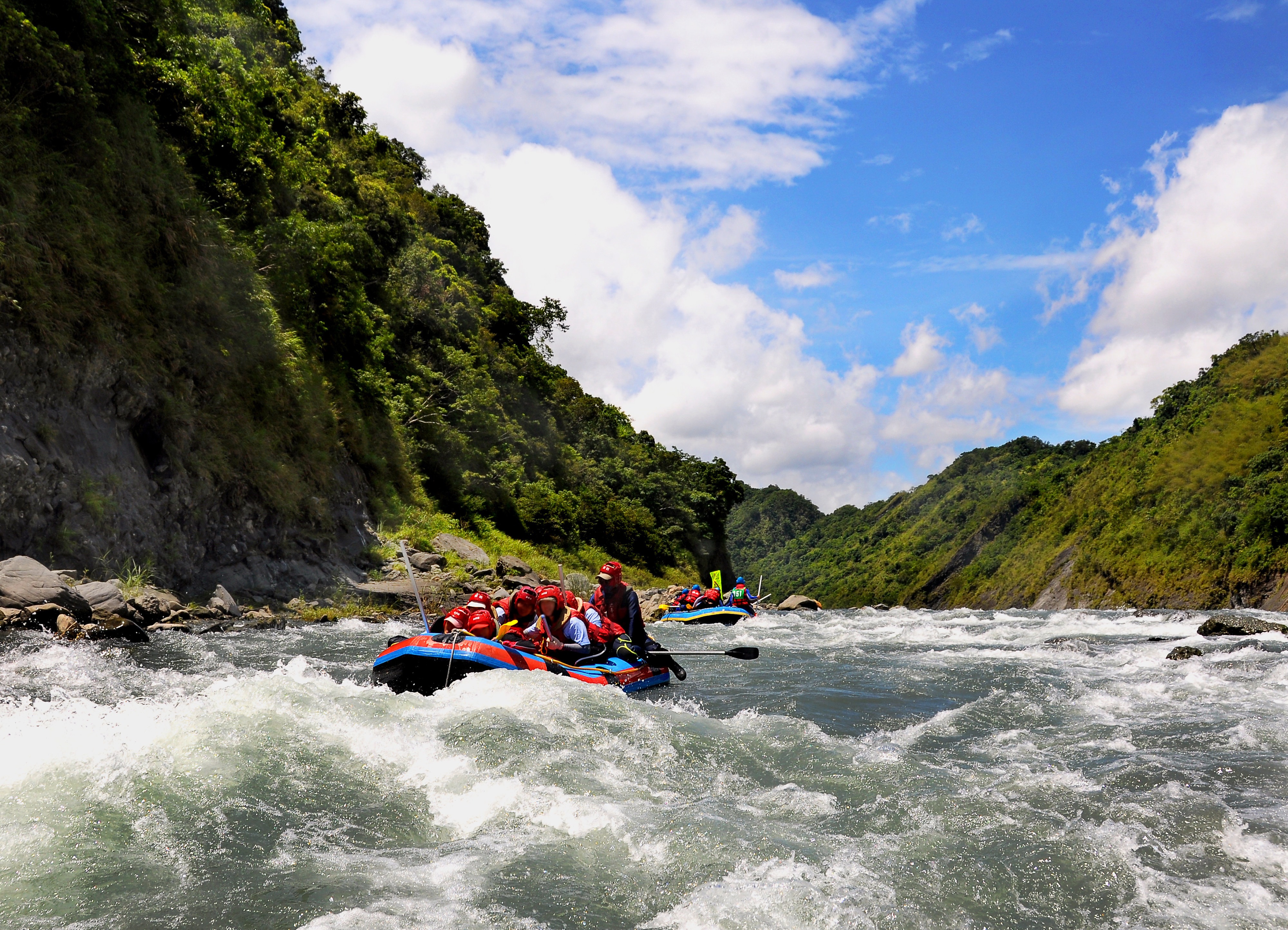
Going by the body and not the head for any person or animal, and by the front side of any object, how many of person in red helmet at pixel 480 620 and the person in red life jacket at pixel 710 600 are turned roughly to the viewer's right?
0

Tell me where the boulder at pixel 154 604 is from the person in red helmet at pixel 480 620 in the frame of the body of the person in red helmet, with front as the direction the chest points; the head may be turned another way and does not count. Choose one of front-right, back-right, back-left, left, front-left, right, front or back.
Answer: right

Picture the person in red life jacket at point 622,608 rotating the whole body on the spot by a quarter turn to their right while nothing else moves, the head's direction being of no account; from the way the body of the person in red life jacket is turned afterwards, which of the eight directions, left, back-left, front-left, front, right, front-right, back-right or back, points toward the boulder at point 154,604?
front-left

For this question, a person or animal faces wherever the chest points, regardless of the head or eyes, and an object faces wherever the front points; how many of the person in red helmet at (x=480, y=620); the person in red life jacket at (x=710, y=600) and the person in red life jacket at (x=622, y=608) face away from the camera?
0

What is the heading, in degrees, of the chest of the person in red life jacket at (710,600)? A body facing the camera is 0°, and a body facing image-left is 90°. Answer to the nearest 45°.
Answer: approximately 45°

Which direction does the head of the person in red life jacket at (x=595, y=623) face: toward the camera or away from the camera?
toward the camera

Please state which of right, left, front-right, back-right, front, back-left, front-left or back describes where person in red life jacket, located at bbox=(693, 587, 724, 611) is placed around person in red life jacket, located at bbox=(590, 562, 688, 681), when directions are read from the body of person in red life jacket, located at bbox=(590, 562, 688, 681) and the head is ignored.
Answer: back-right

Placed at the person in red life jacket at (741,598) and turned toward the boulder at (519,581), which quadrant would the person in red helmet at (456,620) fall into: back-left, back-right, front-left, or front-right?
front-left

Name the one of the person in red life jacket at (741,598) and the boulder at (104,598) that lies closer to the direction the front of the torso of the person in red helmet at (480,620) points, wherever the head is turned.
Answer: the boulder

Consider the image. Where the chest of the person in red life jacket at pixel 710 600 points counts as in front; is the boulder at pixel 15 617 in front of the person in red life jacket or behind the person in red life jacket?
in front

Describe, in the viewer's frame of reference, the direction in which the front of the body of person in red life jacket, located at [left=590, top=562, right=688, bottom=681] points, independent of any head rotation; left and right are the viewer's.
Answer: facing the viewer and to the left of the viewer

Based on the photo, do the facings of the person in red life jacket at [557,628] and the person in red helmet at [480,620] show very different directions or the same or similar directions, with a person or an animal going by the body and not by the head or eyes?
same or similar directions

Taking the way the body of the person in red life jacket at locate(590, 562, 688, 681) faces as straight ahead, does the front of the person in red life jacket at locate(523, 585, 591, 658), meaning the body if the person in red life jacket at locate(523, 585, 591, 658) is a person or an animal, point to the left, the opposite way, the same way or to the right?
the same way

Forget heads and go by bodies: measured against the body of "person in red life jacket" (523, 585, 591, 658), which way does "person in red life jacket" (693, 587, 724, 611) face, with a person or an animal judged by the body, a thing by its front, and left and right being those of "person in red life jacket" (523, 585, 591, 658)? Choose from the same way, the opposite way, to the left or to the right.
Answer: the same way

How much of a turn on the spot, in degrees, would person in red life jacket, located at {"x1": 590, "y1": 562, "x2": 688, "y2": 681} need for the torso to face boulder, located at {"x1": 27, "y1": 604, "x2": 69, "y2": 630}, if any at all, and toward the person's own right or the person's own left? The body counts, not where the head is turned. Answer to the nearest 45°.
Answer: approximately 45° to the person's own right

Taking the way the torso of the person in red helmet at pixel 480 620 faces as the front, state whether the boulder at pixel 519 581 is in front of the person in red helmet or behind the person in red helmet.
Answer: behind
